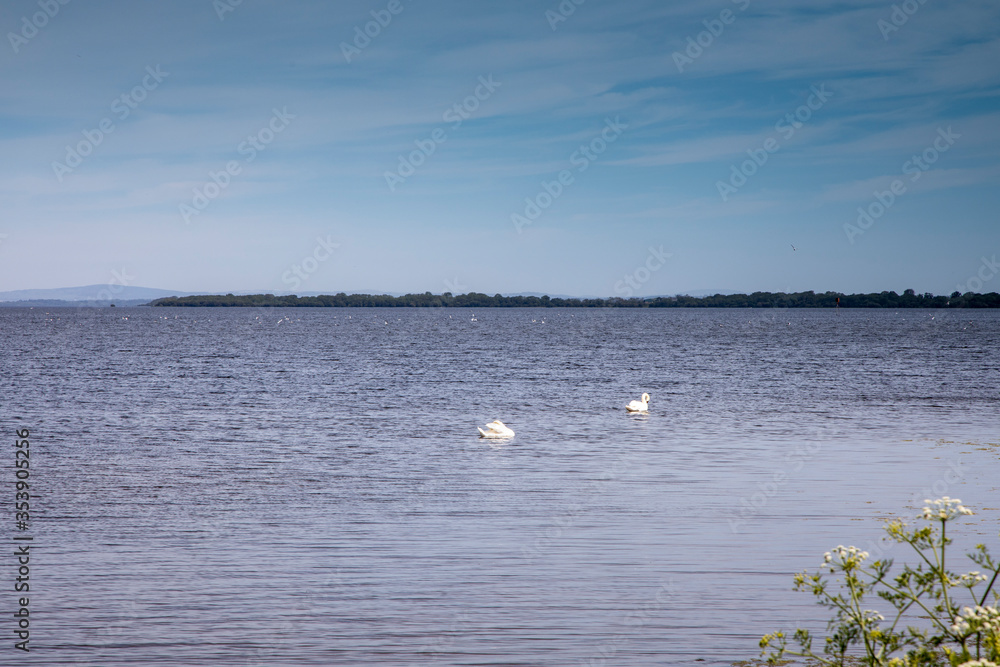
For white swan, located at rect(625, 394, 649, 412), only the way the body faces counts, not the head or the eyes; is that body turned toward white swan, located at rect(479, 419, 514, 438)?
no

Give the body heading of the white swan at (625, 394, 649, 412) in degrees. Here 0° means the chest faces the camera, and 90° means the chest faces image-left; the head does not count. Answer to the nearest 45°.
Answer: approximately 270°
